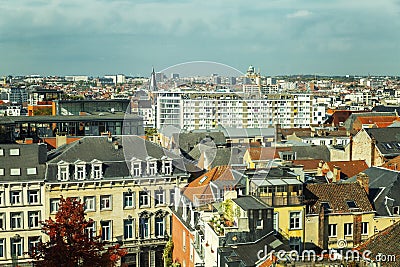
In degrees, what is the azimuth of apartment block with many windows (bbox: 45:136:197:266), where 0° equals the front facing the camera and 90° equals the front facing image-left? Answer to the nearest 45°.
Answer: approximately 0°

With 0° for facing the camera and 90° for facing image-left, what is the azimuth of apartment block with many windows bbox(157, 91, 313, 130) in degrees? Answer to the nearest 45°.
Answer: approximately 0°

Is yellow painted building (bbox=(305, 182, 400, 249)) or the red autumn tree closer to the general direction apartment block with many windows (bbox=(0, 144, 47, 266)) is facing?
the red autumn tree

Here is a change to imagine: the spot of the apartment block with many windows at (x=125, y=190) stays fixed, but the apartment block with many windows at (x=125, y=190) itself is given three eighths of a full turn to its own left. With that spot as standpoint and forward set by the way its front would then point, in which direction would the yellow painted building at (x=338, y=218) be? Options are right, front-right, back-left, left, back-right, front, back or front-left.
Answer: right

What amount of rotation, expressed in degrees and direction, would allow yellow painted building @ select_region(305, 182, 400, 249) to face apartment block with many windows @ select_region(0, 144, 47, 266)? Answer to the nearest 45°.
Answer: approximately 90° to its right

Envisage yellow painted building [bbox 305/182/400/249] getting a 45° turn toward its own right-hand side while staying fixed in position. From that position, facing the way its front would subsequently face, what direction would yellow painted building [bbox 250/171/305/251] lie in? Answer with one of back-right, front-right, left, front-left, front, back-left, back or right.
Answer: front
